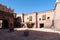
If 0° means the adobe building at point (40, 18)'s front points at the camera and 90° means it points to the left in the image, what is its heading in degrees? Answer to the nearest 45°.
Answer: approximately 45°
